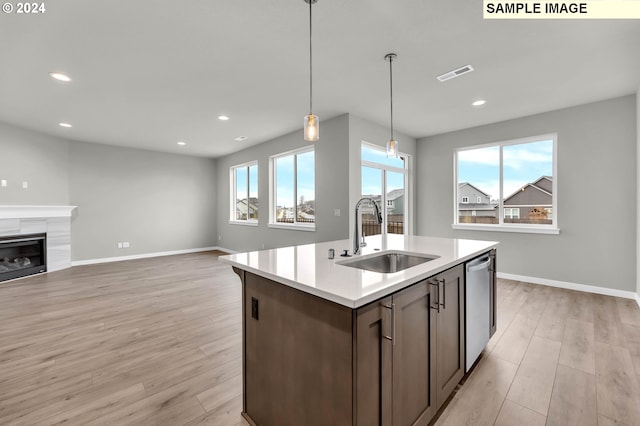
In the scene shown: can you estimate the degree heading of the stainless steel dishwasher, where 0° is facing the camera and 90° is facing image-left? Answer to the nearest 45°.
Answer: approximately 270°

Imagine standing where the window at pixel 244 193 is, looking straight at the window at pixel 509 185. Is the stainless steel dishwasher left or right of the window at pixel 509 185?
right

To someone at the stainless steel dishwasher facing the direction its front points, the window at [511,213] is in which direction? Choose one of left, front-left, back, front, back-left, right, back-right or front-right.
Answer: left

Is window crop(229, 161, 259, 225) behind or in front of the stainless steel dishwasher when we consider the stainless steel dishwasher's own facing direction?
behind

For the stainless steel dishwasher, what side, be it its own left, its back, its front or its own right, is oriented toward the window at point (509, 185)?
left

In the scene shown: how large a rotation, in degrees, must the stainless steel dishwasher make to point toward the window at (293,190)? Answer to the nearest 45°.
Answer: approximately 135° to its left
